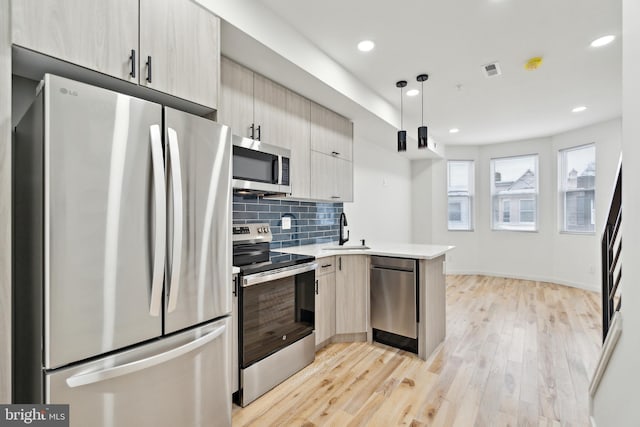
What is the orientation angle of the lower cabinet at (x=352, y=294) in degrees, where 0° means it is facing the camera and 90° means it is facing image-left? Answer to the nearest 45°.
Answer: approximately 0°

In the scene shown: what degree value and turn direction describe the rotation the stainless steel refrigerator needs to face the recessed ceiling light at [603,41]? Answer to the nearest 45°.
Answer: approximately 45° to its left

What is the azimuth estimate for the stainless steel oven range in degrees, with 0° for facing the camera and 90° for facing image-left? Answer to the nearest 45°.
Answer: approximately 315°

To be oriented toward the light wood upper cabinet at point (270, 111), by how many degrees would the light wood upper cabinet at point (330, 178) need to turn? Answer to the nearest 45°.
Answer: approximately 90° to its right

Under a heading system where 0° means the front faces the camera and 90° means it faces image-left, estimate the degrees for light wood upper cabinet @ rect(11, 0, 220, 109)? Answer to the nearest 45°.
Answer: approximately 315°

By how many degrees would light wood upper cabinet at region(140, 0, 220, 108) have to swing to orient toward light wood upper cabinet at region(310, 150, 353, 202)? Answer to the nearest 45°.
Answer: approximately 90° to its left

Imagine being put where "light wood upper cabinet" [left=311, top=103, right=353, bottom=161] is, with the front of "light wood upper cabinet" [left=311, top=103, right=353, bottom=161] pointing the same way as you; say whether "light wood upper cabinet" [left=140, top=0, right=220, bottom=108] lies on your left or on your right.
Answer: on your right

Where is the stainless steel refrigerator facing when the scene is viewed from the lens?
facing the viewer and to the right of the viewer

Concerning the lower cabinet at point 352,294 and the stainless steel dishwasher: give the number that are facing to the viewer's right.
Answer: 0

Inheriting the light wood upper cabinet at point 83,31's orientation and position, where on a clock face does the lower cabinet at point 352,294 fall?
The lower cabinet is roughly at 10 o'clock from the light wood upper cabinet.
